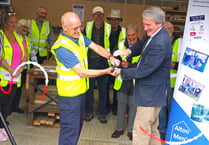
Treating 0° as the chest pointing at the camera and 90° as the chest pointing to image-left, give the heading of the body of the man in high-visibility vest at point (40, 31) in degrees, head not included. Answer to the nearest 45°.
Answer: approximately 0°

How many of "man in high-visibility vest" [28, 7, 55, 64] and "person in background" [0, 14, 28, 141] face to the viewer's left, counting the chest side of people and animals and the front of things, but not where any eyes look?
0

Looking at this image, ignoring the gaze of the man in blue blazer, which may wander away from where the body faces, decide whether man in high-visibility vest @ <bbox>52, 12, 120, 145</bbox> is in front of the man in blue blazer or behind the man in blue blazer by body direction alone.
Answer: in front

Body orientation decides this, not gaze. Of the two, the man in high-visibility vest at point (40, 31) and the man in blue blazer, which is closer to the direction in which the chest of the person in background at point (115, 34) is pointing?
the man in blue blazer

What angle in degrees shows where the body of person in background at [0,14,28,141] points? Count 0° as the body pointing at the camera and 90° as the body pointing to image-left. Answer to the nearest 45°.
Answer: approximately 315°

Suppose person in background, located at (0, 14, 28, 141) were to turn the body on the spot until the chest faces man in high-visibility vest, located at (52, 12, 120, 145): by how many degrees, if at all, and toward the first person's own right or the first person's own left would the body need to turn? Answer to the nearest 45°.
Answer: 0° — they already face them

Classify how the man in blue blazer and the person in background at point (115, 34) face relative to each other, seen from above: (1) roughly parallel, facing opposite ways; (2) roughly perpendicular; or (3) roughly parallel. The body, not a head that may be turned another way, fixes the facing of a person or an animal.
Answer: roughly perpendicular

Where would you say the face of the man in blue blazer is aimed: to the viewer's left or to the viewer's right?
to the viewer's left

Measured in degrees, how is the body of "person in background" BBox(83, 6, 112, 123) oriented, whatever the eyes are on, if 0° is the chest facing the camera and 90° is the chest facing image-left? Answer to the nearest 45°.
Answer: approximately 0°

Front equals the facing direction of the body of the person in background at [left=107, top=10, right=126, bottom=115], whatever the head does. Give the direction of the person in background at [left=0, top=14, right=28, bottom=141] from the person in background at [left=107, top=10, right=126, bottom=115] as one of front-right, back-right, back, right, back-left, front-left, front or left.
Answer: front-right

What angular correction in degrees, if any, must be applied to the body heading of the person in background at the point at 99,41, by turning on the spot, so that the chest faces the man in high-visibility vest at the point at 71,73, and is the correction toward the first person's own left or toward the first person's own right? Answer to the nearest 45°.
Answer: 0° — they already face them
